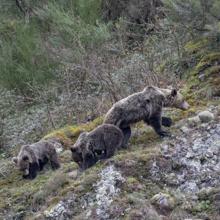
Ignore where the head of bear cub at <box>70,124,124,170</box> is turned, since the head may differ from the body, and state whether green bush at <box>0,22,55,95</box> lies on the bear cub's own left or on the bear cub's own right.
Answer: on the bear cub's own right

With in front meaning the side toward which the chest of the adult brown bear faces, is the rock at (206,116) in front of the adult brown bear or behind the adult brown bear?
in front

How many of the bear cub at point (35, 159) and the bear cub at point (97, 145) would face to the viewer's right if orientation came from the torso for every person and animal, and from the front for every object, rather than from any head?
0

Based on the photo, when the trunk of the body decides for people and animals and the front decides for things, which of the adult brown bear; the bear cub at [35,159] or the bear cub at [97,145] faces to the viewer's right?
the adult brown bear

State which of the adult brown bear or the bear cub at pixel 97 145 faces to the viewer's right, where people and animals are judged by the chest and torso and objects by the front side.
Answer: the adult brown bear

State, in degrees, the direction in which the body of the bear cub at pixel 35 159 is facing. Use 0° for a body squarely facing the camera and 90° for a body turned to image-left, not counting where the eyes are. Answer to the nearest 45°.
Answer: approximately 45°

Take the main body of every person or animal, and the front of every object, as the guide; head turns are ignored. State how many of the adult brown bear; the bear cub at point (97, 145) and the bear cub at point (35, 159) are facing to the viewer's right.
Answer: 1

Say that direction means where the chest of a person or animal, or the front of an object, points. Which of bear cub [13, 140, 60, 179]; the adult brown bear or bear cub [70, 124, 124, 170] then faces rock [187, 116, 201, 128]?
the adult brown bear

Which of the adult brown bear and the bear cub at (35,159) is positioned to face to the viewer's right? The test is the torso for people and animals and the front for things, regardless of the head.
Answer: the adult brown bear

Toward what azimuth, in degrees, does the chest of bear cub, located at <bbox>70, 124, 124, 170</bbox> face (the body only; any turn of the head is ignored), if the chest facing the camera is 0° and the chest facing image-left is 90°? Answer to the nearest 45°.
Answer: approximately 45°

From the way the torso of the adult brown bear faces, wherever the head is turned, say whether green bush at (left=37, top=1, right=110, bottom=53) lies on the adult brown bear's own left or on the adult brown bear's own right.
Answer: on the adult brown bear's own left

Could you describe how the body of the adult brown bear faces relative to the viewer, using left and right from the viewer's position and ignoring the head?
facing to the right of the viewer

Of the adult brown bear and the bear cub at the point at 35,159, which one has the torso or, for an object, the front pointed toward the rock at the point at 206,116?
the adult brown bear
